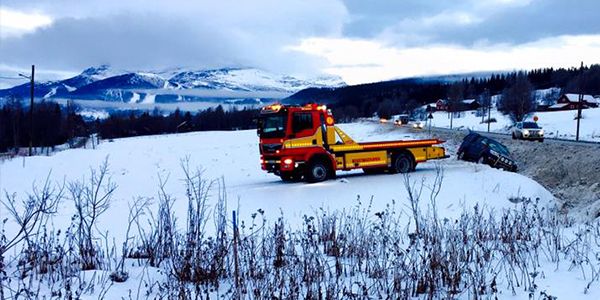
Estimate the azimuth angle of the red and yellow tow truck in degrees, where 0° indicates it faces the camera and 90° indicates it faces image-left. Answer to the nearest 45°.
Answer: approximately 45°

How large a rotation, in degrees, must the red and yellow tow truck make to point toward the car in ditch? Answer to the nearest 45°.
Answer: approximately 180°

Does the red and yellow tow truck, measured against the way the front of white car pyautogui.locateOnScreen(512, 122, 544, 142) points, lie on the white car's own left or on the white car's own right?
on the white car's own right

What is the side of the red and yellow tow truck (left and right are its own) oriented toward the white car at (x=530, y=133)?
back

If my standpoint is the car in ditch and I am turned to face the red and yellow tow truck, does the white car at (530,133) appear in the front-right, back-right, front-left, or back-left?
back-right

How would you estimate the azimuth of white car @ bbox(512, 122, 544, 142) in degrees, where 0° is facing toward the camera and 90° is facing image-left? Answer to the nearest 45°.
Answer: approximately 315°

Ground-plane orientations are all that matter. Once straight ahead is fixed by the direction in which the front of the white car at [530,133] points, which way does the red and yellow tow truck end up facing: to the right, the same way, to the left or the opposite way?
to the right

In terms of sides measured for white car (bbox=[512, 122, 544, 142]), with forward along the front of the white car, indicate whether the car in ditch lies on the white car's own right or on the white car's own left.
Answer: on the white car's own right
